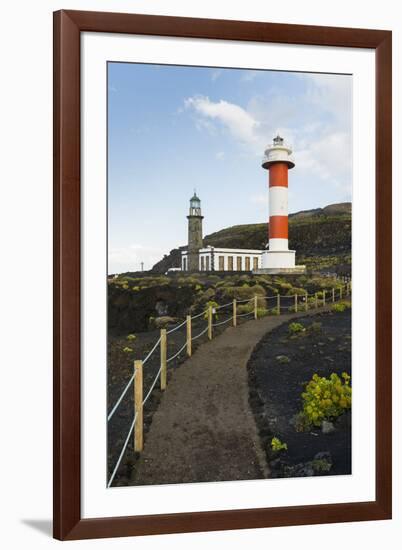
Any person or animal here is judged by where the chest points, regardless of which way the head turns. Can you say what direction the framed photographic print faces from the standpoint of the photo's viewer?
facing the viewer and to the right of the viewer
